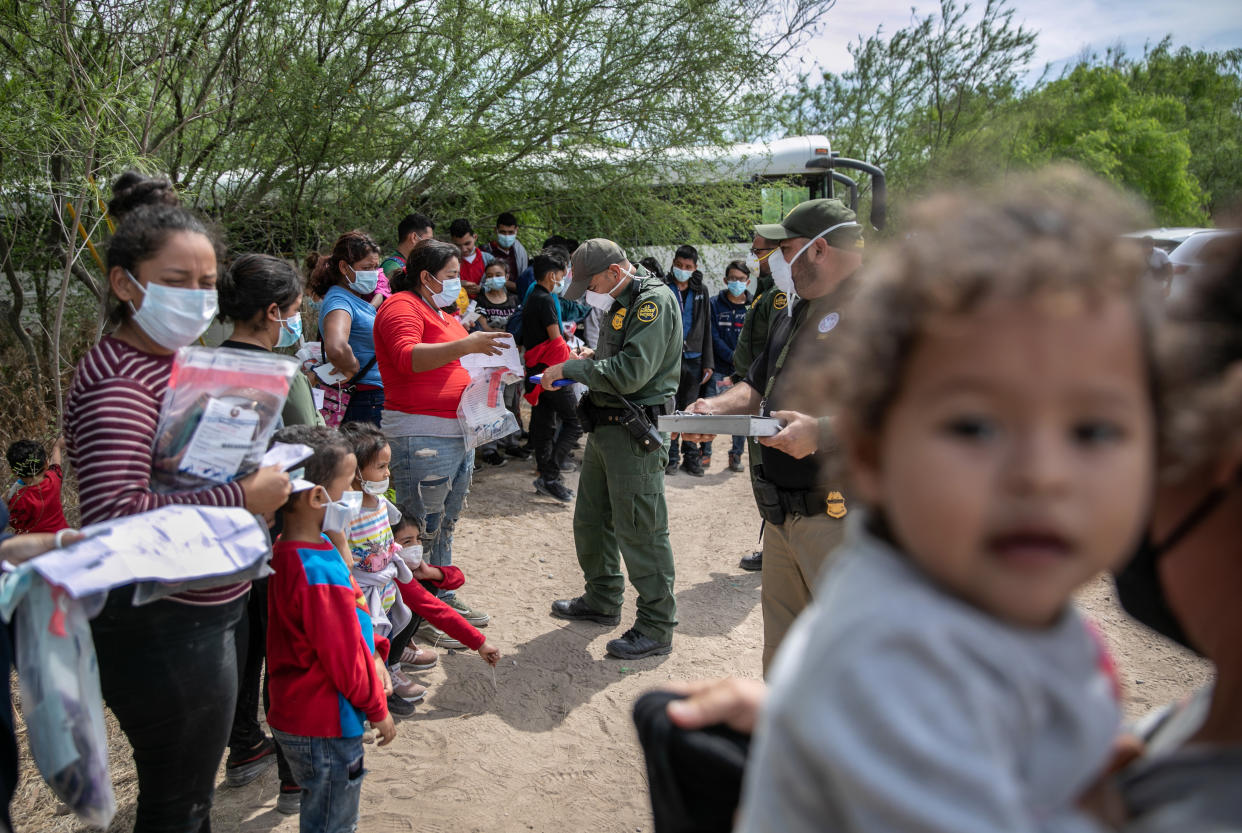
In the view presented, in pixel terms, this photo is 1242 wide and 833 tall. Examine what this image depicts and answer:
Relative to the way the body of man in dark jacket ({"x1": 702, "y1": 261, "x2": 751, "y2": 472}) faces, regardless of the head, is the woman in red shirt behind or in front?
in front

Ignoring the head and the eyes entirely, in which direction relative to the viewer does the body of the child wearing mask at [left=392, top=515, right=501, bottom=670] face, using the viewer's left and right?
facing the viewer and to the right of the viewer

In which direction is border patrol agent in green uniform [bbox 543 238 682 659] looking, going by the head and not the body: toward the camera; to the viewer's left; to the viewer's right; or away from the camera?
to the viewer's left

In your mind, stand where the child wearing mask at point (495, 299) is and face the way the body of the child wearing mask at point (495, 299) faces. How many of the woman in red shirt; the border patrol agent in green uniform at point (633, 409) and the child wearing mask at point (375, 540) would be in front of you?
3

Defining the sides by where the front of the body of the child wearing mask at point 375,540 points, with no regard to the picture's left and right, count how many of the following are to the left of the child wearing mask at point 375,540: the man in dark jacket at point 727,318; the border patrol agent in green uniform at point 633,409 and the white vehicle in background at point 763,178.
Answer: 3

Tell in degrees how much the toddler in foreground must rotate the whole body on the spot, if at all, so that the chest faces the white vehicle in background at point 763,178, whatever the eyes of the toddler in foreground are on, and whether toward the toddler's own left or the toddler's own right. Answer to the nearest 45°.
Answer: approximately 135° to the toddler's own left

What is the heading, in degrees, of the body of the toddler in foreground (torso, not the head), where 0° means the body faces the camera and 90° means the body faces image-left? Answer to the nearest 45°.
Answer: approximately 315°

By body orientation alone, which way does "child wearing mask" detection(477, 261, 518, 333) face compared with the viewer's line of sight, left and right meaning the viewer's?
facing the viewer

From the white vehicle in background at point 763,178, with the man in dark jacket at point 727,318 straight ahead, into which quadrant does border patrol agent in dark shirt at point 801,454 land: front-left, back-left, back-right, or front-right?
front-left

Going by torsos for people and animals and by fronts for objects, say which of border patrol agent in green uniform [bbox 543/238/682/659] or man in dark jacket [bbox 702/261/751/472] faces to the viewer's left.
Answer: the border patrol agent in green uniform

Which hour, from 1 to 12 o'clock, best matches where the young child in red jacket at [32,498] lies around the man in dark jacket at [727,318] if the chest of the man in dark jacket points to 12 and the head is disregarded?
The young child in red jacket is roughly at 1 o'clock from the man in dark jacket.

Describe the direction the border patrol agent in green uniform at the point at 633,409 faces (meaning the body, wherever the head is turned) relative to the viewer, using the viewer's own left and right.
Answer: facing to the left of the viewer

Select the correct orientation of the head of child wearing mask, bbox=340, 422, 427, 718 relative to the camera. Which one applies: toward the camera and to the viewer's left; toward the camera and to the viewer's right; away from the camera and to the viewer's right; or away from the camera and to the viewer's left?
toward the camera and to the viewer's right
